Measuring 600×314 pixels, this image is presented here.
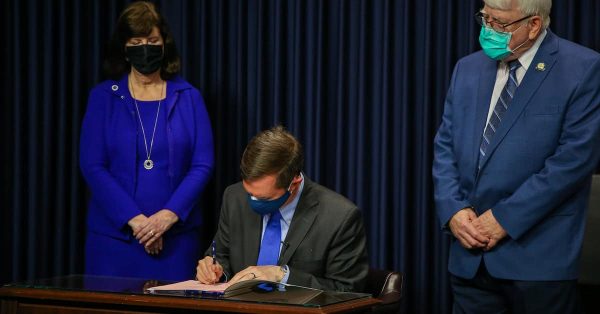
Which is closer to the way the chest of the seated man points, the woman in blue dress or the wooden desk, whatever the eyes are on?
the wooden desk

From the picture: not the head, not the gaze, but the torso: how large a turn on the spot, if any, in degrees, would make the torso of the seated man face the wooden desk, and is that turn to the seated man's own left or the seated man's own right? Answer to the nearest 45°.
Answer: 0° — they already face it

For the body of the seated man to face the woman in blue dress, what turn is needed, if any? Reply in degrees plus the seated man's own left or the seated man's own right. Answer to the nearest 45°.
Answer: approximately 90° to the seated man's own right

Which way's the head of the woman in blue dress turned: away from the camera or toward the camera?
toward the camera

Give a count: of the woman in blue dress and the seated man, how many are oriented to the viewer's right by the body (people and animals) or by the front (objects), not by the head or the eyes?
0

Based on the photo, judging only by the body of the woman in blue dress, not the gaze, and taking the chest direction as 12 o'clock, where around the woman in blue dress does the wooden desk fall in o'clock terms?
The wooden desk is roughly at 12 o'clock from the woman in blue dress.

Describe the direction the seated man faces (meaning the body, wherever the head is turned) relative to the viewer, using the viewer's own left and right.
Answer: facing the viewer and to the left of the viewer

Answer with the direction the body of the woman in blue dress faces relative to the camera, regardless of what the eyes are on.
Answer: toward the camera

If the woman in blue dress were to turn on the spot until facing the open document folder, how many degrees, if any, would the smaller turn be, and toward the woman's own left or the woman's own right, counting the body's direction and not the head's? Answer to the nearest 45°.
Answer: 0° — they already face it

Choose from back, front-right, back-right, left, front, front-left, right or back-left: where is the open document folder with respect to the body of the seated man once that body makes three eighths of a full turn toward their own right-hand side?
back
